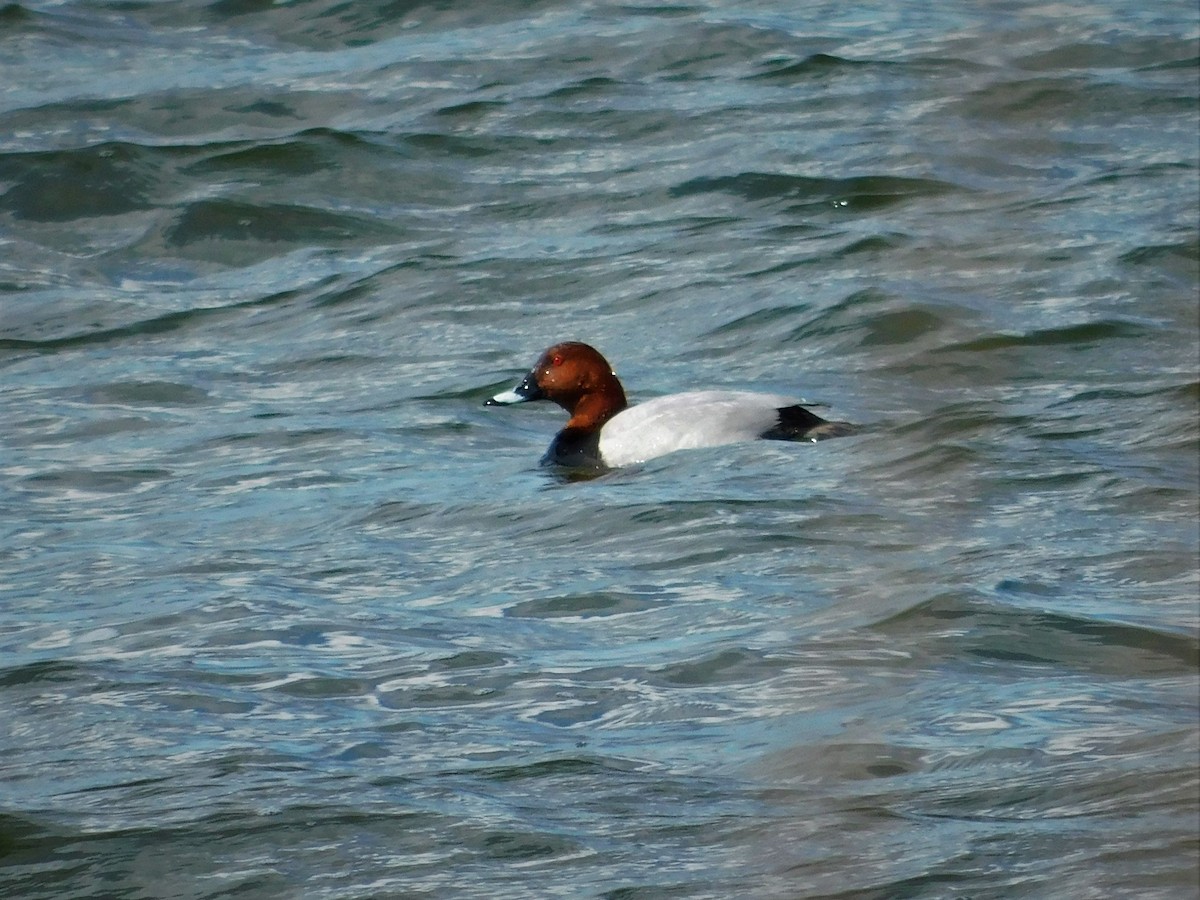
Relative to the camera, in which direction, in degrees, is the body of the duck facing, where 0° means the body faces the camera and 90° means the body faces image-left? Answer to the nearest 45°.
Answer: approximately 90°
